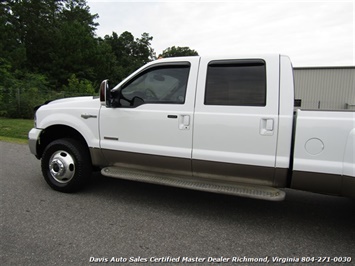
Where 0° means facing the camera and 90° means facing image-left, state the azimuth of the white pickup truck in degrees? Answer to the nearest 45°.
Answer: approximately 90°
